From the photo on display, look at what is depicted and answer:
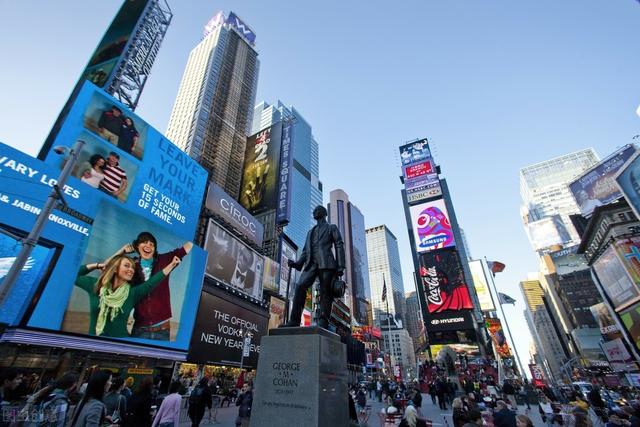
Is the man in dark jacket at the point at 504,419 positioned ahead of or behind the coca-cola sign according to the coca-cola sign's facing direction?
ahead

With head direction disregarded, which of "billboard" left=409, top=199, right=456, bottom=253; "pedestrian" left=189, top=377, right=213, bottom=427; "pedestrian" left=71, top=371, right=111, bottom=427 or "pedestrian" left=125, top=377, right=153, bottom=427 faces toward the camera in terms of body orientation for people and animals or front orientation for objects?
the billboard

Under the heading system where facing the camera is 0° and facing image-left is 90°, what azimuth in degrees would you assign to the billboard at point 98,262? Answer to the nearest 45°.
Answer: approximately 315°

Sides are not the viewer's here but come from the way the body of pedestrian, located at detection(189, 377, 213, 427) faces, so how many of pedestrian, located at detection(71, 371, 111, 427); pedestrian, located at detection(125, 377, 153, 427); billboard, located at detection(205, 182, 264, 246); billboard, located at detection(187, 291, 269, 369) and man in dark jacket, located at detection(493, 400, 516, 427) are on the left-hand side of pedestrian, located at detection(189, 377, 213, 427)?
2

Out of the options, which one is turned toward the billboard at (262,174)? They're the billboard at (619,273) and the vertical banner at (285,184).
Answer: the billboard at (619,273)

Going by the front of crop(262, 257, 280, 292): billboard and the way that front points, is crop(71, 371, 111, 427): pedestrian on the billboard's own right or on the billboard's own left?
on the billboard's own right
